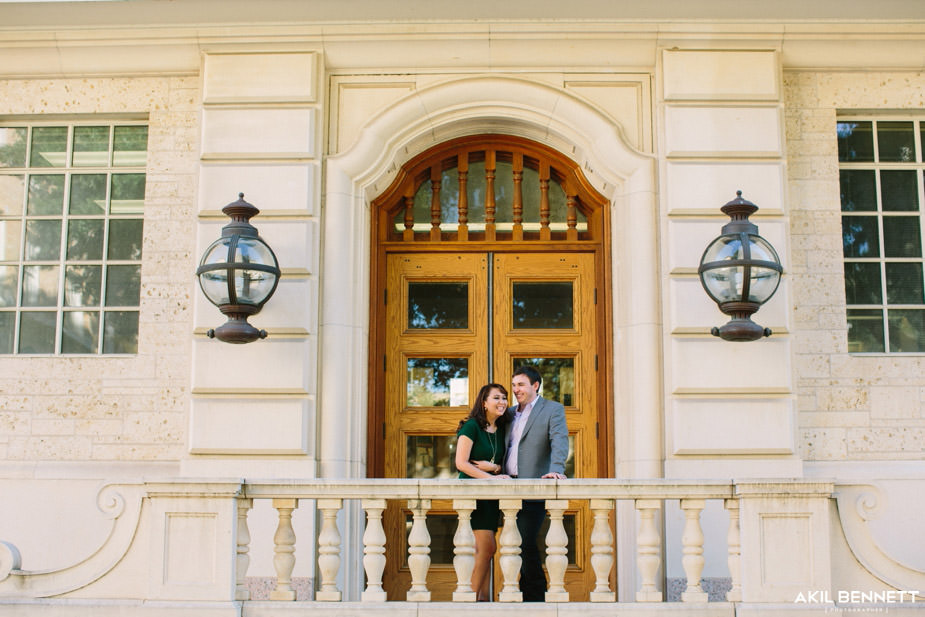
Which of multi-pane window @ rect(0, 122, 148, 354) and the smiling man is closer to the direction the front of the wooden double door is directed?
the smiling man

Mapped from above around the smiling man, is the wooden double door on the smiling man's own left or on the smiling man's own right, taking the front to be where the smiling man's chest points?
on the smiling man's own right

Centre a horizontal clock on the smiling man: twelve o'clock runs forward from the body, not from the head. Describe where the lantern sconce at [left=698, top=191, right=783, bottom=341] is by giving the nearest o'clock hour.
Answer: The lantern sconce is roughly at 7 o'clock from the smiling man.

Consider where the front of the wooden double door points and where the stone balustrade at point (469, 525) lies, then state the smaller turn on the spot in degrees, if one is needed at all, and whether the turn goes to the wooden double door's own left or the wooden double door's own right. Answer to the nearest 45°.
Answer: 0° — it already faces it

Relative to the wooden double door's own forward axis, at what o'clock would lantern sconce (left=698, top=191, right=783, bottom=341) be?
The lantern sconce is roughly at 10 o'clock from the wooden double door.

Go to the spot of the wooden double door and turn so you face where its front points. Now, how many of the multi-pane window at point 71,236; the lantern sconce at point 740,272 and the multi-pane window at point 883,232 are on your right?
1

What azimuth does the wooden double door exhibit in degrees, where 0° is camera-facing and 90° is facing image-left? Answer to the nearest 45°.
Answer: approximately 0°

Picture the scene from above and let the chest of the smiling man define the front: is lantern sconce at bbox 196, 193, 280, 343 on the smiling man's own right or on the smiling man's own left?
on the smiling man's own right

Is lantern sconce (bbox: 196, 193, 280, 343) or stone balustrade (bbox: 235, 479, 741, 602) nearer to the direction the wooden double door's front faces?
the stone balustrade

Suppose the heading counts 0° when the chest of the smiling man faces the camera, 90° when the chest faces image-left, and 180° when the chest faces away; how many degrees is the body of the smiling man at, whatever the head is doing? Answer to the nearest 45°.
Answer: approximately 45°

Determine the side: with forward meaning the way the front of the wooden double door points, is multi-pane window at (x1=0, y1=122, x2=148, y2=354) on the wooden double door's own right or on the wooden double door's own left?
on the wooden double door's own right

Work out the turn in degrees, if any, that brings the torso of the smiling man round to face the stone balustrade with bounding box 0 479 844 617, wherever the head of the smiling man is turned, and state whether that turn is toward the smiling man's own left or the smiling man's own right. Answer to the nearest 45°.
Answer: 0° — they already face it

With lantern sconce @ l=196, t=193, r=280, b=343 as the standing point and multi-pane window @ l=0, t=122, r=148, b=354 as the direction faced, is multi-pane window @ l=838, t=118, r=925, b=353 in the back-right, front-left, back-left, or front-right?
back-right
